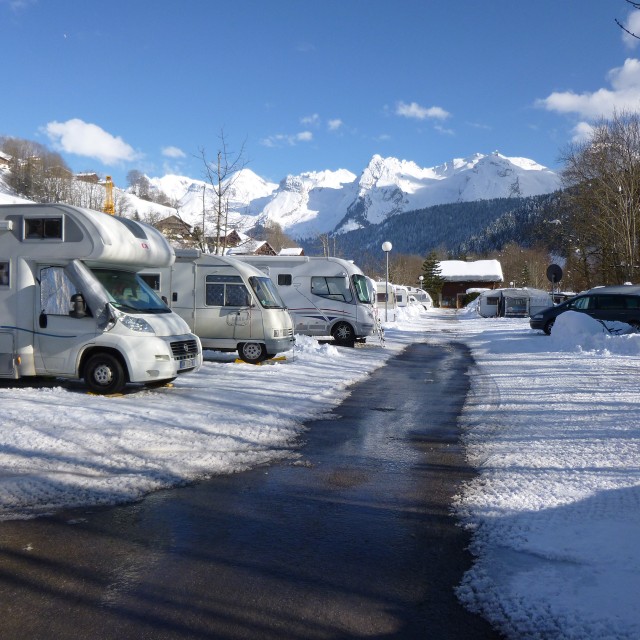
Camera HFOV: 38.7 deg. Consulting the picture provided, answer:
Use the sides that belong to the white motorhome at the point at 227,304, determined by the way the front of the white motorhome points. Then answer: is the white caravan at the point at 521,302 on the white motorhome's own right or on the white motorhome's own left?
on the white motorhome's own left

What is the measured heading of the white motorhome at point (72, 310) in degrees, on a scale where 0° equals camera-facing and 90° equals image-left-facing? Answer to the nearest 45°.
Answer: approximately 315°

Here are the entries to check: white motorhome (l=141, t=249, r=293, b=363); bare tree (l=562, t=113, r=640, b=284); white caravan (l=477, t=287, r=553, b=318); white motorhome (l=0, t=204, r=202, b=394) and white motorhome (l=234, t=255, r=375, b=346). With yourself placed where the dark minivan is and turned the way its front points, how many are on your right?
2

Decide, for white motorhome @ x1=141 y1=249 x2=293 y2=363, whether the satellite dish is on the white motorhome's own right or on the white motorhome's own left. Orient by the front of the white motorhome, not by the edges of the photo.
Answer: on the white motorhome's own left

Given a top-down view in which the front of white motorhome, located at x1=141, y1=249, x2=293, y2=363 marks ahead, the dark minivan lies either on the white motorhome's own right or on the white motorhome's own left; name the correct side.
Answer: on the white motorhome's own left

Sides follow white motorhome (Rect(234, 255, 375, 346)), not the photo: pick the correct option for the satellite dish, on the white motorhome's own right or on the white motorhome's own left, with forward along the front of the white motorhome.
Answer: on the white motorhome's own left

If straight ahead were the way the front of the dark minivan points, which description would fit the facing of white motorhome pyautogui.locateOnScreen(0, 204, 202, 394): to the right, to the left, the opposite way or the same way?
the opposite way

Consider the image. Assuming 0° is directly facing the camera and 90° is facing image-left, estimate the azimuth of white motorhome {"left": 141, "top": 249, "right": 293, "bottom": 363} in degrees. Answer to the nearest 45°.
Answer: approximately 315°

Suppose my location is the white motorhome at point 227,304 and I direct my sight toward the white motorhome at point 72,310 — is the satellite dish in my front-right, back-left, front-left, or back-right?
back-left

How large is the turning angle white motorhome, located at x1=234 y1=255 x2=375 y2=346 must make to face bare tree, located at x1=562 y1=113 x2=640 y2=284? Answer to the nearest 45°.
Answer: approximately 90° to its left
